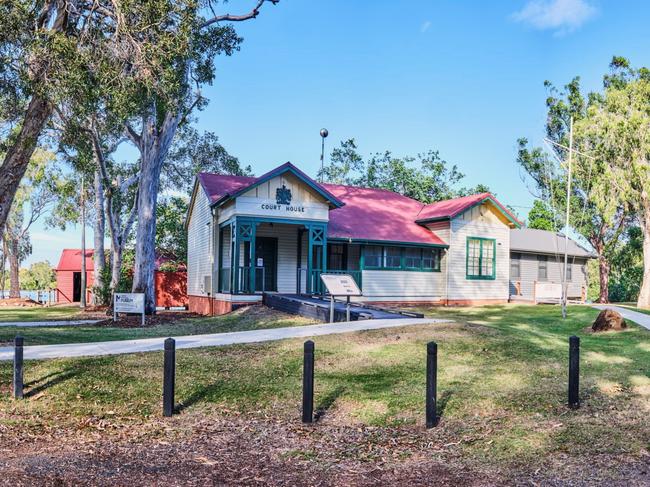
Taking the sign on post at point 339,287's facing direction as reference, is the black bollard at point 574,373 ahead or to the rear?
ahead

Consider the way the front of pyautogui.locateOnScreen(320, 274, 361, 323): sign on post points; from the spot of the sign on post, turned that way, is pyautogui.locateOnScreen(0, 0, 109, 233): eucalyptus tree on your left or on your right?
on your right

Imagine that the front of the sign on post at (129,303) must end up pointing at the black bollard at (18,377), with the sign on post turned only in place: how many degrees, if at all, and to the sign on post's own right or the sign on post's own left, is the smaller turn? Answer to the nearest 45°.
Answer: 0° — it already faces it

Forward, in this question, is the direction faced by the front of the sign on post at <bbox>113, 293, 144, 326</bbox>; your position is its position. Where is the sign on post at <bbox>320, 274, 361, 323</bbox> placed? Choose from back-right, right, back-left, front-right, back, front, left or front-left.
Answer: front-left

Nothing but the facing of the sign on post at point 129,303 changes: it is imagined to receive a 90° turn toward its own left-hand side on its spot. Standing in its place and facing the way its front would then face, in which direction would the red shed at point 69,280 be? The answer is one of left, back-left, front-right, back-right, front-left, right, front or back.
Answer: left

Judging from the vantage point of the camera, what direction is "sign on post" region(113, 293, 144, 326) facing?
facing the viewer

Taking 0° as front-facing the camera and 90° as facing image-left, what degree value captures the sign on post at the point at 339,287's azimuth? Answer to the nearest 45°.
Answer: approximately 315°

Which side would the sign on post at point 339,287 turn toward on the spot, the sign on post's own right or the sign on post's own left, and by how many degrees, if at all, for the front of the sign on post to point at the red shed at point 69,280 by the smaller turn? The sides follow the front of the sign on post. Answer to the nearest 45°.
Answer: approximately 180°

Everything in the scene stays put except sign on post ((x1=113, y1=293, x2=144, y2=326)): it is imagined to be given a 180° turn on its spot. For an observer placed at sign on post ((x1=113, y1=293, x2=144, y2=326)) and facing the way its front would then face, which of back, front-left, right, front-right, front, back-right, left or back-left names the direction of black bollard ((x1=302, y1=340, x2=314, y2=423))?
back

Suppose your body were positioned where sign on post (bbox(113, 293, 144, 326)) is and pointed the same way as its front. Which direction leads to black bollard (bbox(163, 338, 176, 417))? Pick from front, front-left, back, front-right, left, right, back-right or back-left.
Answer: front

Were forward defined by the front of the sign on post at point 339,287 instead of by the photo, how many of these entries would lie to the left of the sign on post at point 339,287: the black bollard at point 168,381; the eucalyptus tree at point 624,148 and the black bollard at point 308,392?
1

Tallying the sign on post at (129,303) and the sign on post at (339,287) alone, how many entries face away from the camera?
0
